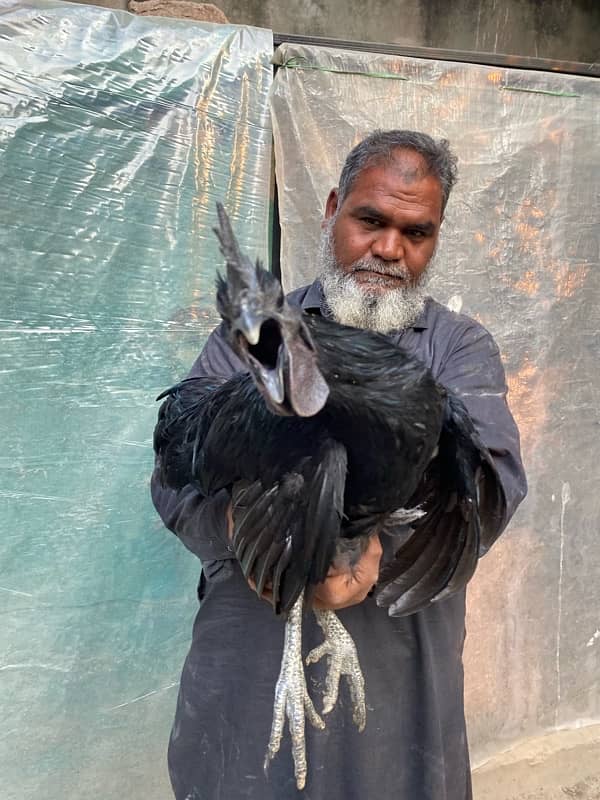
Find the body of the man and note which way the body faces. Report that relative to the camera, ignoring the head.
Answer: toward the camera

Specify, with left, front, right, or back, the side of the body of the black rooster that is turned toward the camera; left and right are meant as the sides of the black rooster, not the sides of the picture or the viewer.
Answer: front

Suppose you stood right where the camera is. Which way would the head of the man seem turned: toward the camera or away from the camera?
toward the camera
